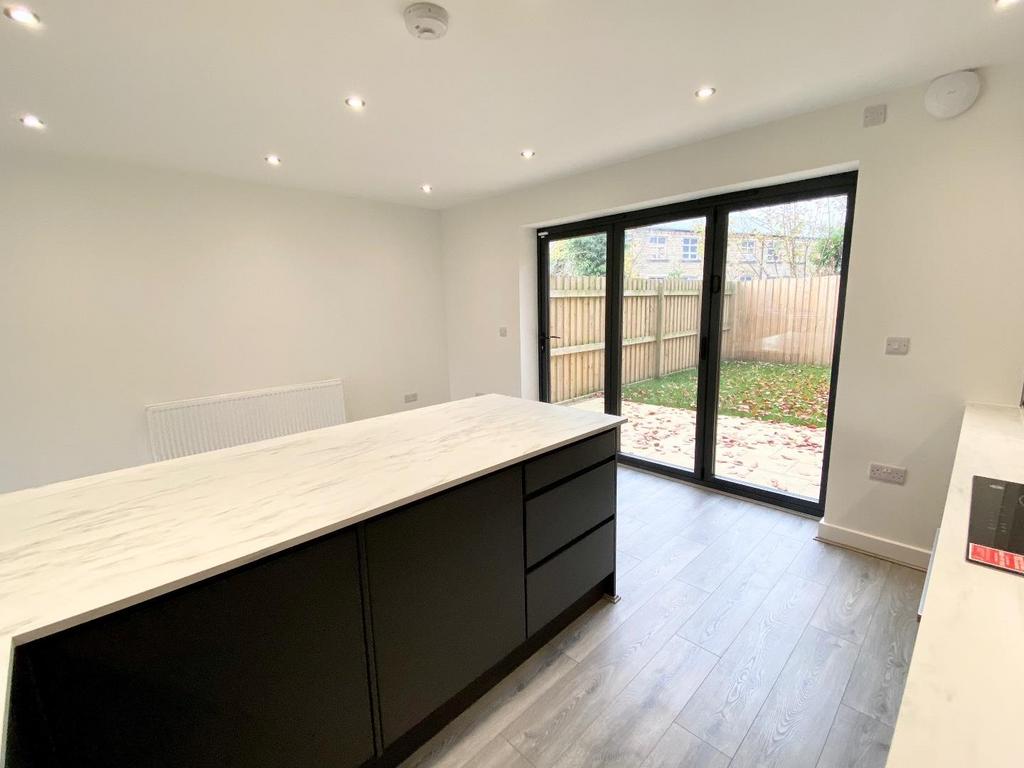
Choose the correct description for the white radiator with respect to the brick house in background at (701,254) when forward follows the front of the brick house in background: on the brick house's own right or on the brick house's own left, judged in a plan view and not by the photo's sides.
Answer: on the brick house's own right

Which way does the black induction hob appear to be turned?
to the viewer's left

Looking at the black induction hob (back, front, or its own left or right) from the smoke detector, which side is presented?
front
